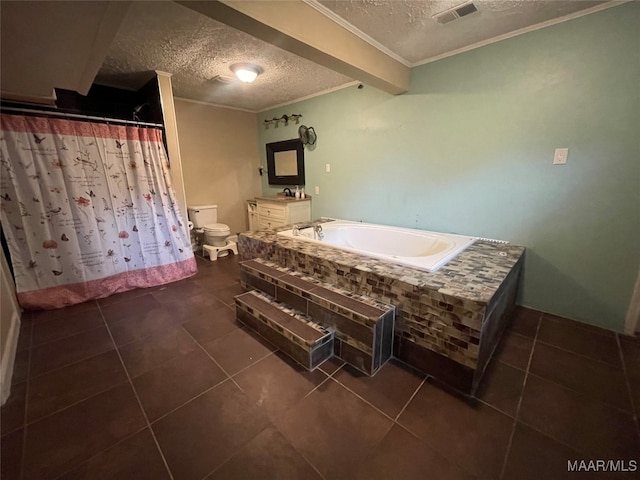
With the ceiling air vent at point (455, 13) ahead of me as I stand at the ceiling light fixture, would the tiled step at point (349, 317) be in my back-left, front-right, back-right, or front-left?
front-right

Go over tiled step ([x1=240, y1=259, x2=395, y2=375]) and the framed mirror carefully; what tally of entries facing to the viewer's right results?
0

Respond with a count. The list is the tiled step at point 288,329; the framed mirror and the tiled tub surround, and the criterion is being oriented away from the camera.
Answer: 0

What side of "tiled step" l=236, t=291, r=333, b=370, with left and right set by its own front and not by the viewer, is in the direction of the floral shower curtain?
right

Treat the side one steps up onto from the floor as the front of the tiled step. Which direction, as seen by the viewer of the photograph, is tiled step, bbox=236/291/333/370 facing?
facing the viewer and to the left of the viewer

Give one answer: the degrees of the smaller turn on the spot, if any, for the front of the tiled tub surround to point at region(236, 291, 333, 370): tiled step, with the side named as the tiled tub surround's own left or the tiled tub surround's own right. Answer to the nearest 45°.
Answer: approximately 45° to the tiled tub surround's own right

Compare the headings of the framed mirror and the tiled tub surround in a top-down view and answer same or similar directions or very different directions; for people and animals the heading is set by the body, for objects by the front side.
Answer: same or similar directions

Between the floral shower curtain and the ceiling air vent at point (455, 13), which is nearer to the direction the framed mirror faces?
the floral shower curtain

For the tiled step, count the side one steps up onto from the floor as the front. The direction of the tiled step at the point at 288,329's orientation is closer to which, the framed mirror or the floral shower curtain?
the floral shower curtain

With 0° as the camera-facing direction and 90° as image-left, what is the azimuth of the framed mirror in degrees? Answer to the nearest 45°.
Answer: approximately 45°

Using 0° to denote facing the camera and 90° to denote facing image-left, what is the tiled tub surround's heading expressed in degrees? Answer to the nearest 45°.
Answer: approximately 45°

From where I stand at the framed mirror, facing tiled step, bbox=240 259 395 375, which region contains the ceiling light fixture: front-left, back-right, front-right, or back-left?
front-right

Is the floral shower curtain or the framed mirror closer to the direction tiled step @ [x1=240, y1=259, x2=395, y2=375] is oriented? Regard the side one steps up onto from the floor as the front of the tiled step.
the floral shower curtain

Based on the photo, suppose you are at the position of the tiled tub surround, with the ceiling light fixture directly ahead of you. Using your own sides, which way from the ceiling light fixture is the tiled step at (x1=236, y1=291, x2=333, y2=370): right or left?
left
